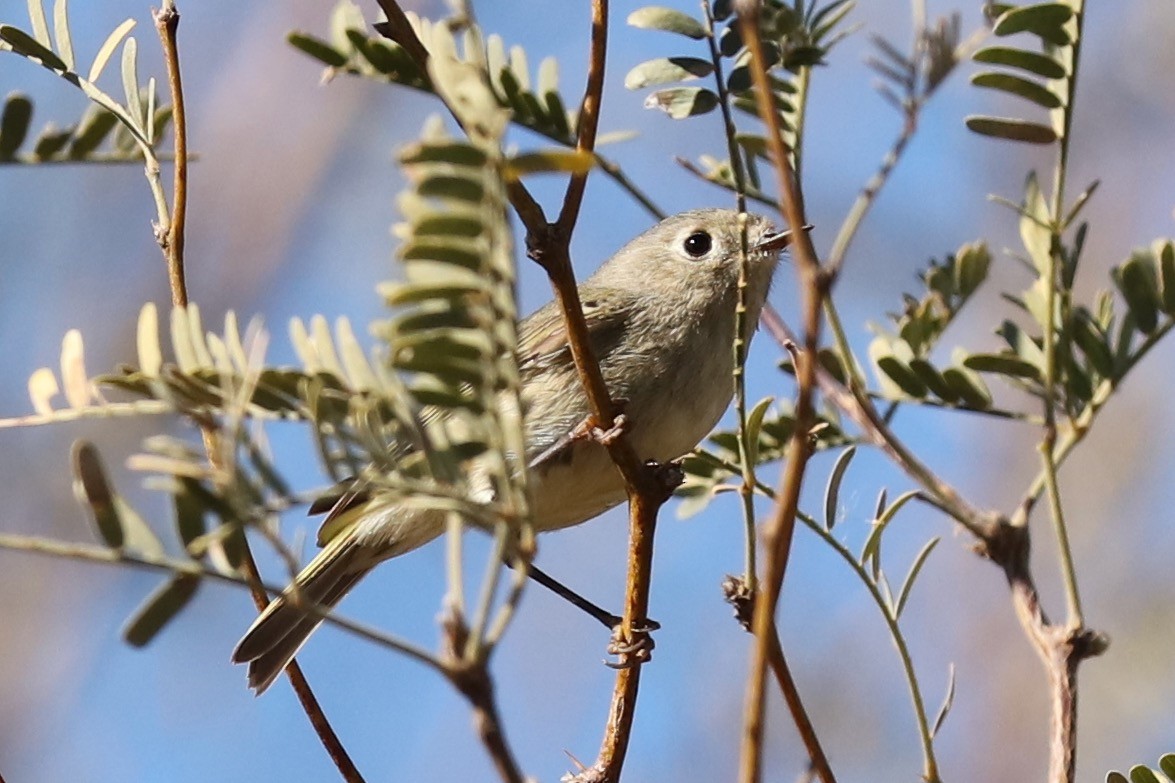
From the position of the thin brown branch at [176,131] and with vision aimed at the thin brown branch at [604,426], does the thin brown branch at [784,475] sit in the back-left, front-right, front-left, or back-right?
front-right

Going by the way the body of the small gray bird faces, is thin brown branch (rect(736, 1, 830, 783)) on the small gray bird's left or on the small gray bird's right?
on the small gray bird's right

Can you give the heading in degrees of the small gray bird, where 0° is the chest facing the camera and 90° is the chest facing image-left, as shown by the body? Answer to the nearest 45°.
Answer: approximately 270°

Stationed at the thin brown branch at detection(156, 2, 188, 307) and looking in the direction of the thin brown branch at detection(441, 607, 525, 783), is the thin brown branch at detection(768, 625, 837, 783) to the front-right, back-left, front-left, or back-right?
front-left
